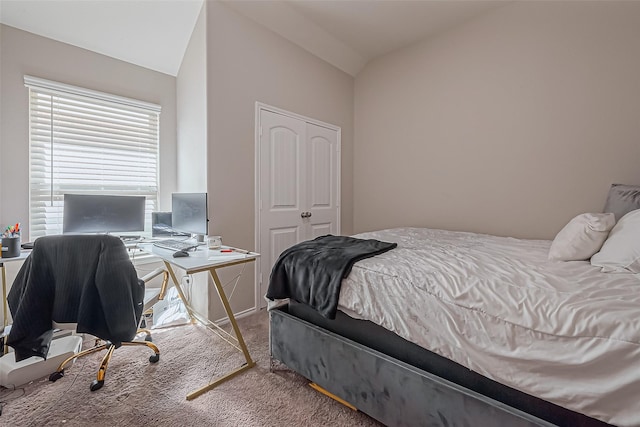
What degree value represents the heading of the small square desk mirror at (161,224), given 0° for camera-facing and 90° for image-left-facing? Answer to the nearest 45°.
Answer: approximately 0°

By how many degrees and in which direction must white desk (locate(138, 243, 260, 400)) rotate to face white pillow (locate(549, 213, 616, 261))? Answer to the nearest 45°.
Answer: approximately 90° to its left

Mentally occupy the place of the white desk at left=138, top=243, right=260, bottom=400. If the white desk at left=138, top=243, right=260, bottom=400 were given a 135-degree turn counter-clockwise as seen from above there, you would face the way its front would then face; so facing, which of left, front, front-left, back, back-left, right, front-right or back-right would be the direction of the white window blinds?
back-left

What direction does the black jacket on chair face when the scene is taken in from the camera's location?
facing away from the viewer

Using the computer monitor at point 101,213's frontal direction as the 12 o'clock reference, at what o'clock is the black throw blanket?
The black throw blanket is roughly at 11 o'clock from the computer monitor.

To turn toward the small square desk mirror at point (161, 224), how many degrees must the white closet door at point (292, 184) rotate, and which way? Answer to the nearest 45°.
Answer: approximately 135° to its right

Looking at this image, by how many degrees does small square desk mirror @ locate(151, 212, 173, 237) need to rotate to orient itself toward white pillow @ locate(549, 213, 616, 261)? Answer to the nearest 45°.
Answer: approximately 45° to its left

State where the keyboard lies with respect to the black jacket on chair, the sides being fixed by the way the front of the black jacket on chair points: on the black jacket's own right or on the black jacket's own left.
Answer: on the black jacket's own right

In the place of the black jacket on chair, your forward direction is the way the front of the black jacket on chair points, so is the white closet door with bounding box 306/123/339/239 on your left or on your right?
on your right

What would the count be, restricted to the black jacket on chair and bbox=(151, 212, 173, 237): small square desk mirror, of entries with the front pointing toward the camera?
1

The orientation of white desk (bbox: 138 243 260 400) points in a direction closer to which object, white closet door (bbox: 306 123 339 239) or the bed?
the bed
